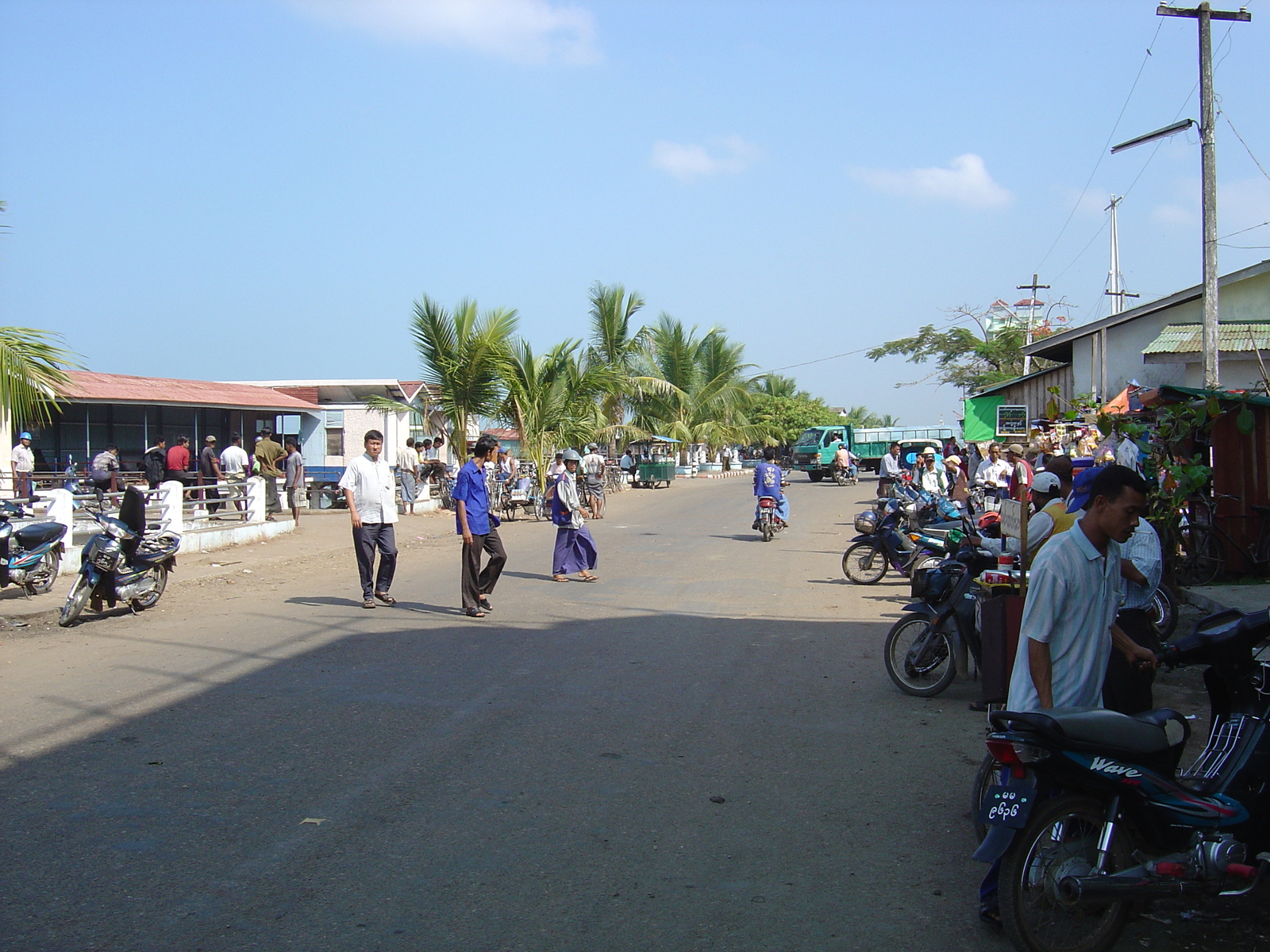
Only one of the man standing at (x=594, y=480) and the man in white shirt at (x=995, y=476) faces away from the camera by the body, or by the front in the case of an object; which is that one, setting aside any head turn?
the man standing

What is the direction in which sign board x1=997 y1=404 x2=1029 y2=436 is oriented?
toward the camera

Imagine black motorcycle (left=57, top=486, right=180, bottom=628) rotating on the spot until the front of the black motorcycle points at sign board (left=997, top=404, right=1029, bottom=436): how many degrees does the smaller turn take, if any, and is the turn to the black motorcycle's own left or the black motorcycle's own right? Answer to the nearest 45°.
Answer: approximately 135° to the black motorcycle's own left

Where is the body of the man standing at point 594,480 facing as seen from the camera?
away from the camera

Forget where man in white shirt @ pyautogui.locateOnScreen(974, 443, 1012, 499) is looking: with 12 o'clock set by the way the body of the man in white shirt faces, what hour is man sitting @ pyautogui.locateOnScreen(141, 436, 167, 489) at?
The man sitting is roughly at 3 o'clock from the man in white shirt.

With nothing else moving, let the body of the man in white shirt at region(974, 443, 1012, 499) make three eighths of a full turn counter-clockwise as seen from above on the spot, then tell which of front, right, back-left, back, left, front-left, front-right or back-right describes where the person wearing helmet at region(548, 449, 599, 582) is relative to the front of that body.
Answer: back
